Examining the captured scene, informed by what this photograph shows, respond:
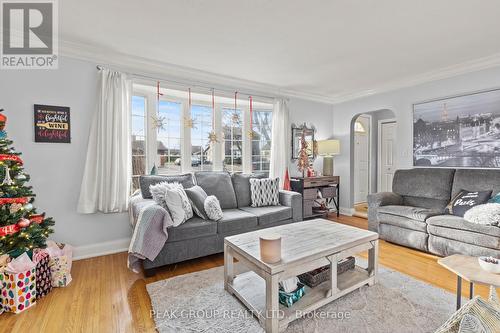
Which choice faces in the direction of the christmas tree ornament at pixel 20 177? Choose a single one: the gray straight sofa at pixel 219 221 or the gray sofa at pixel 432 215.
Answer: the gray sofa

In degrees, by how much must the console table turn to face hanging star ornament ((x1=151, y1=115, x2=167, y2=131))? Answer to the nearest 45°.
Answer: approximately 90° to its right

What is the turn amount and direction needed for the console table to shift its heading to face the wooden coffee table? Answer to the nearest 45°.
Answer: approximately 45° to its right

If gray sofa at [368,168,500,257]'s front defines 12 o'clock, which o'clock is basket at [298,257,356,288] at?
The basket is roughly at 11 o'clock from the gray sofa.

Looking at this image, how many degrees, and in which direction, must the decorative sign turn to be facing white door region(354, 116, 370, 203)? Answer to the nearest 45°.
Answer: approximately 90° to its left

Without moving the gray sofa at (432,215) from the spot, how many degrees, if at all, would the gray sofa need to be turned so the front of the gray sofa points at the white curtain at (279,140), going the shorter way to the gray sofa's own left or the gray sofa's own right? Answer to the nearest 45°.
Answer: approximately 45° to the gray sofa's own right
